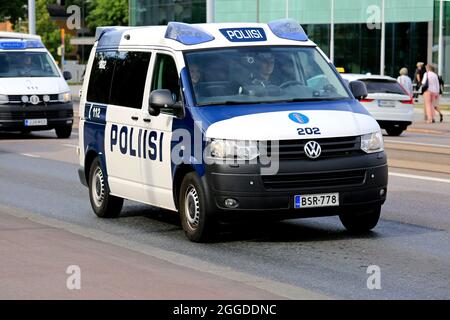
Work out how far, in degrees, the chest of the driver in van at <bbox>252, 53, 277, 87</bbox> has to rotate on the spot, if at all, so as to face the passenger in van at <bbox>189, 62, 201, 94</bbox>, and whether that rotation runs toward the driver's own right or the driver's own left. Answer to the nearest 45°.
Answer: approximately 135° to the driver's own right

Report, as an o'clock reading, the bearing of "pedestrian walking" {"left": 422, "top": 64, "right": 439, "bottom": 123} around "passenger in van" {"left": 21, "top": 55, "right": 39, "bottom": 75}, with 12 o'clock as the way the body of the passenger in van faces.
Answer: The pedestrian walking is roughly at 8 o'clock from the passenger in van.

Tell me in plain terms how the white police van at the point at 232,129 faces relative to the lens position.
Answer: facing the viewer and to the right of the viewer

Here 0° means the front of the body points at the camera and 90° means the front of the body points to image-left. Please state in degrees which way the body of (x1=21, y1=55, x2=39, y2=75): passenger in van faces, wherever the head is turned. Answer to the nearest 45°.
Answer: approximately 0°

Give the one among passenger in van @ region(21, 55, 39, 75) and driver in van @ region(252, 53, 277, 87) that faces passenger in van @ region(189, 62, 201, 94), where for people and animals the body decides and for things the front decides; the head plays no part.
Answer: passenger in van @ region(21, 55, 39, 75)

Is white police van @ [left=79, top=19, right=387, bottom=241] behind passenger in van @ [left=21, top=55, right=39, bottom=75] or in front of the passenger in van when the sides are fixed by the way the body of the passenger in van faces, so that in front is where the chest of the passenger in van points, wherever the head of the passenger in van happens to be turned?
in front

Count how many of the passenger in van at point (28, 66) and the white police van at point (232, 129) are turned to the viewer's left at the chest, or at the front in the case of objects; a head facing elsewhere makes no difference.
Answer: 0

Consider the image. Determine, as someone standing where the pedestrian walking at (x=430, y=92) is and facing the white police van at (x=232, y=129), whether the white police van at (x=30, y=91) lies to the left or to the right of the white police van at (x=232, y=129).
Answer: right

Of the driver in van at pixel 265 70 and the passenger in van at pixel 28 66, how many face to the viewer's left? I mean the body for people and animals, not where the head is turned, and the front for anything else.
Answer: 0

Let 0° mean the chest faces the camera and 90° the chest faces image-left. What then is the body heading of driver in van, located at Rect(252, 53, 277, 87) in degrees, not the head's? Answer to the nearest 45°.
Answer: approximately 315°

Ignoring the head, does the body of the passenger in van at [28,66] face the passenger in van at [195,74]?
yes
